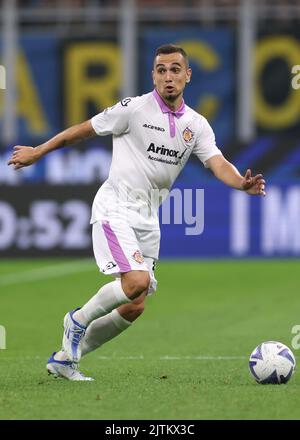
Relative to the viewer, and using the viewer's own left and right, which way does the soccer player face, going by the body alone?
facing the viewer and to the right of the viewer

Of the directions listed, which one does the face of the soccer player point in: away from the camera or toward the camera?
toward the camera
